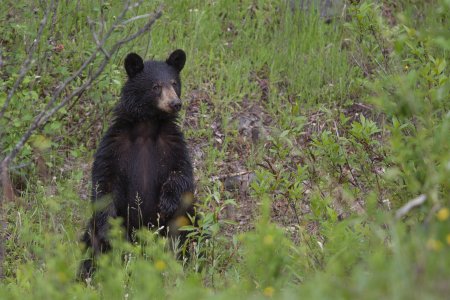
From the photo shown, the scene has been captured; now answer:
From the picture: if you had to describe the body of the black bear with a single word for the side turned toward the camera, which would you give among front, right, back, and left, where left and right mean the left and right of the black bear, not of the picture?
front

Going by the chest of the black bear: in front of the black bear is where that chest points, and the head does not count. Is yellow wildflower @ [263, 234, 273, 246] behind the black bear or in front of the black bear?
in front
